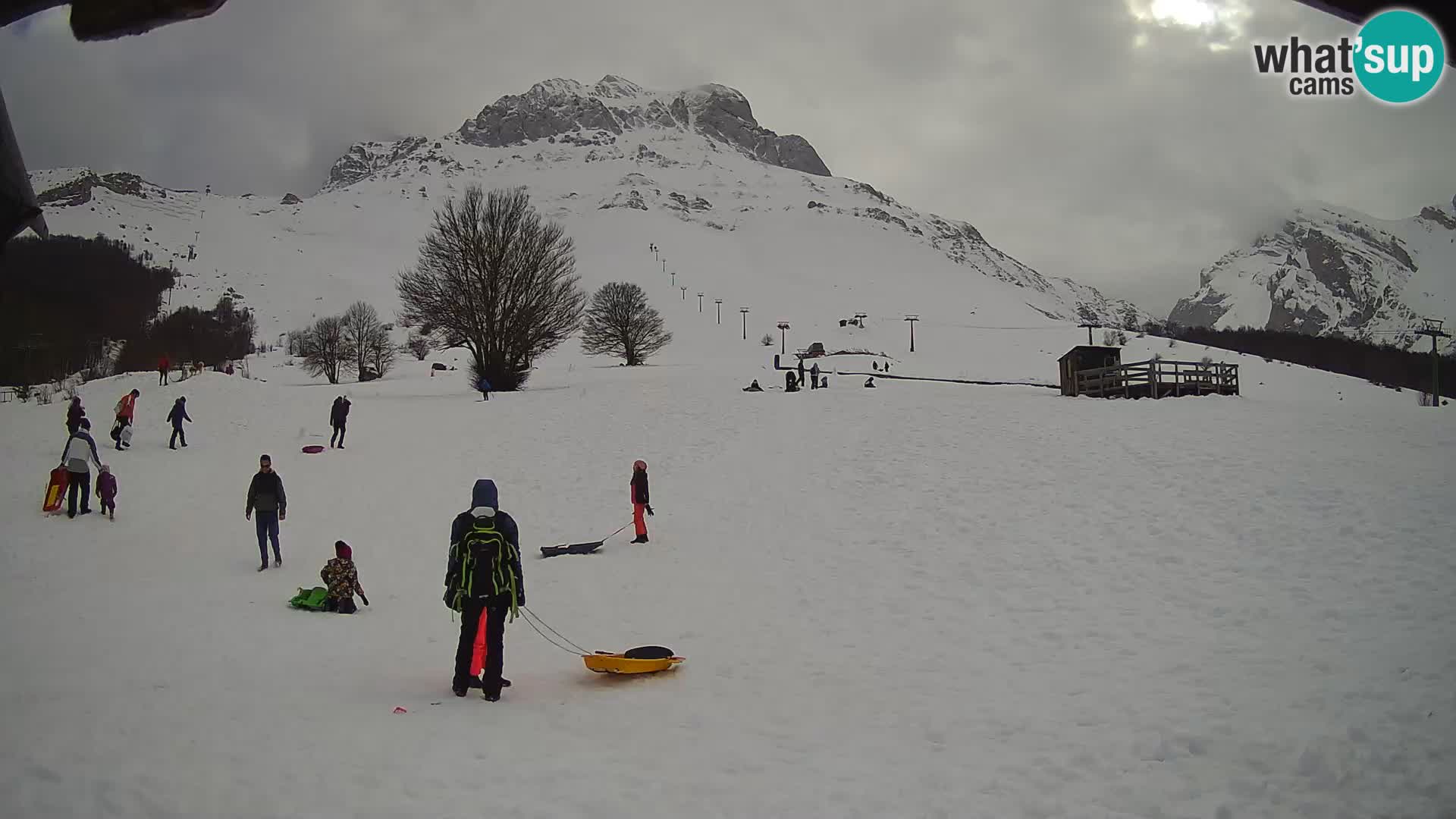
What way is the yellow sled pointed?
to the viewer's left

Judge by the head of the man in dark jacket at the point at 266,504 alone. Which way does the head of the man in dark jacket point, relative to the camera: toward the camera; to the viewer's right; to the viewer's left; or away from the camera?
toward the camera

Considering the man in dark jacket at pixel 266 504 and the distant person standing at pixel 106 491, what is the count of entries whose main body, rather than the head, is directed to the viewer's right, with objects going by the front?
0

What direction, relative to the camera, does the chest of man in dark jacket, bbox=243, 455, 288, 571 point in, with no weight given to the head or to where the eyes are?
toward the camera

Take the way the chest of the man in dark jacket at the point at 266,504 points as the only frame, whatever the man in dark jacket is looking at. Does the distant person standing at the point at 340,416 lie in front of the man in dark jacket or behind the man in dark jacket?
behind

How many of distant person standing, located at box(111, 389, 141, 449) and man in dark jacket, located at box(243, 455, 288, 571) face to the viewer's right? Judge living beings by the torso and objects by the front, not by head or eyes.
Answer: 1

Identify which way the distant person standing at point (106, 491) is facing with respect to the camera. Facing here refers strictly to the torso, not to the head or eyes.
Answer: away from the camera

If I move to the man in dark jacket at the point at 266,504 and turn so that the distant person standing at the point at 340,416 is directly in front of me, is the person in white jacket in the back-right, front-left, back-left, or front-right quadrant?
front-left

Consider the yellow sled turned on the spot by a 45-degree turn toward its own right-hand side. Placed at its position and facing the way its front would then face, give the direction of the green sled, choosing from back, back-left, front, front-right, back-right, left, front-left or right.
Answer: front

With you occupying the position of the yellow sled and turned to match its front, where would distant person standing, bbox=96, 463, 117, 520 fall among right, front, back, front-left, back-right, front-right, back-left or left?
front-right

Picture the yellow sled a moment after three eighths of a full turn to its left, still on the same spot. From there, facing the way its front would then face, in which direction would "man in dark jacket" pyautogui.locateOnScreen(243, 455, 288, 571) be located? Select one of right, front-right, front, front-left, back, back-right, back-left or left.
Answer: back

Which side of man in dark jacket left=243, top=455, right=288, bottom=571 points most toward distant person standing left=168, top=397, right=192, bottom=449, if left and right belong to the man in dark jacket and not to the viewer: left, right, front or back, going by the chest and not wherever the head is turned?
back

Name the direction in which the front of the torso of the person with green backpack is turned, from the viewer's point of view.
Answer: away from the camera

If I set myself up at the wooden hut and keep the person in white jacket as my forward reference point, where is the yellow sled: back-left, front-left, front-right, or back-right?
front-left
